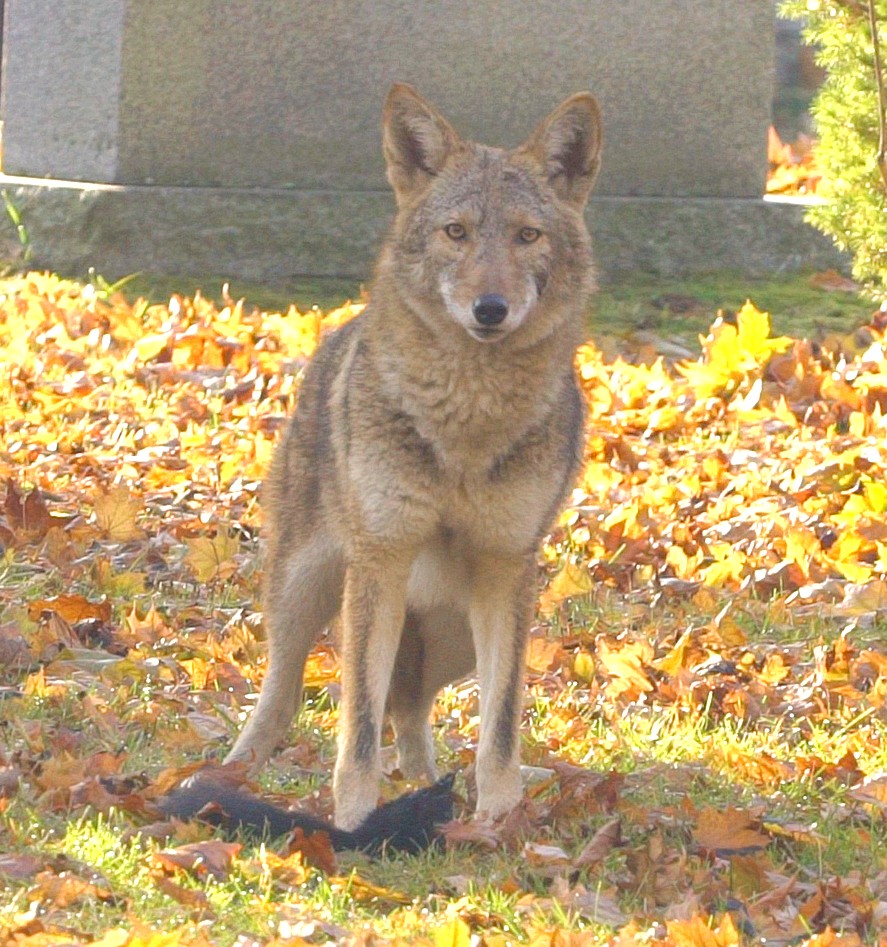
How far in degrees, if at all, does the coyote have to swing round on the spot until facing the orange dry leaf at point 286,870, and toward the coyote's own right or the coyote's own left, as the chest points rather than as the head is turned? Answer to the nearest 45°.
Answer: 0° — it already faces it

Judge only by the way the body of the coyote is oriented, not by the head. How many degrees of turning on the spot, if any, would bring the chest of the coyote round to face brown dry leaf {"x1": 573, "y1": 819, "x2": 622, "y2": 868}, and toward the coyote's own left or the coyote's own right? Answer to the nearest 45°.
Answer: approximately 45° to the coyote's own left

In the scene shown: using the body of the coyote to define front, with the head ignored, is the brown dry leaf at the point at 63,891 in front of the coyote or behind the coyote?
in front

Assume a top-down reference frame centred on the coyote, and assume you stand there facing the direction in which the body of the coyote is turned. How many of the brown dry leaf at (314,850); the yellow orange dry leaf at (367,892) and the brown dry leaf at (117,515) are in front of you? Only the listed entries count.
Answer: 2

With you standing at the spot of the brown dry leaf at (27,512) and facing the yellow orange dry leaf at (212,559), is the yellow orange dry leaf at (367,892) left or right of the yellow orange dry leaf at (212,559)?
right

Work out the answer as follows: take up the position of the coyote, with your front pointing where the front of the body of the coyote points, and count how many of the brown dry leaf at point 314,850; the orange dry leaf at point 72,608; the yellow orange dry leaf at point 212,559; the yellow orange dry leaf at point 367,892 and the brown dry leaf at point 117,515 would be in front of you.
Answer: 2

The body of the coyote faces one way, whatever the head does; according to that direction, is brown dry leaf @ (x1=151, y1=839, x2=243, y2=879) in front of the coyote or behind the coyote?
in front

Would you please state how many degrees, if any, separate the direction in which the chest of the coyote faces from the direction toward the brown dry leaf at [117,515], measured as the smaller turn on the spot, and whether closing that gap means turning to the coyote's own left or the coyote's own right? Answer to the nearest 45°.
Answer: approximately 135° to the coyote's own right

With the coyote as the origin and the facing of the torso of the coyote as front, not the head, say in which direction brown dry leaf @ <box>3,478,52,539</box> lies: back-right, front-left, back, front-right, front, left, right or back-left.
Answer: back-right

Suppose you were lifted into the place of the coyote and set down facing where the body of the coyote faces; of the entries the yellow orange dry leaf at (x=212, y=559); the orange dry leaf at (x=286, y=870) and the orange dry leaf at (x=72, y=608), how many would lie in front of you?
1

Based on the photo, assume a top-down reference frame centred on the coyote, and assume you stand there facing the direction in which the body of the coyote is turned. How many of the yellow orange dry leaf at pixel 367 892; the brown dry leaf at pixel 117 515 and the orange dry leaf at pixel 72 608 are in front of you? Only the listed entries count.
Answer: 1

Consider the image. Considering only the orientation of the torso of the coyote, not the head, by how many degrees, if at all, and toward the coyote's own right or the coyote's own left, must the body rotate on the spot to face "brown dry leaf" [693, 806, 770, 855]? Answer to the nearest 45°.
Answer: approximately 45° to the coyote's own left

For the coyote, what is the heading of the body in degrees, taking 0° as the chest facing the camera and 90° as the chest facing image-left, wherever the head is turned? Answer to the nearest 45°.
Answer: approximately 0°
